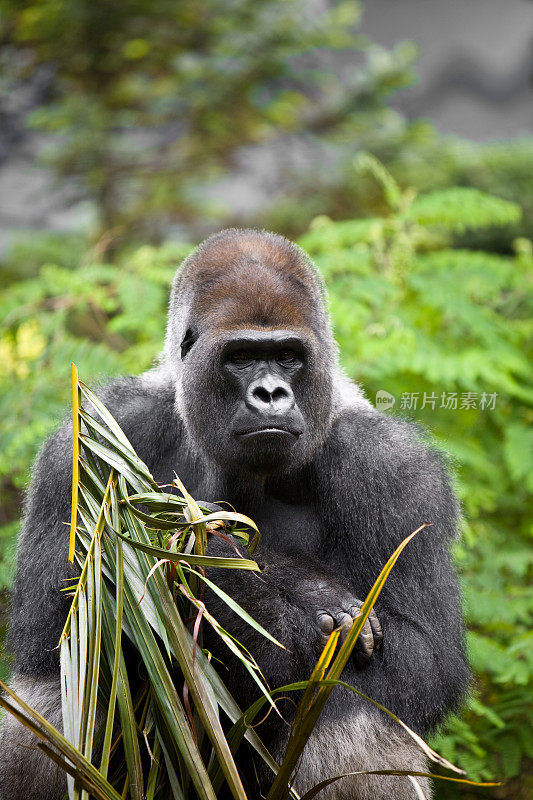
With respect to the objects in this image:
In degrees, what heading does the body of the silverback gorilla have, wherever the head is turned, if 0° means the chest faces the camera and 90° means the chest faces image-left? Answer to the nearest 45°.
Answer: approximately 0°
